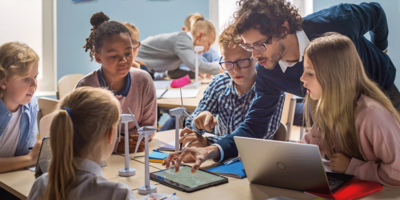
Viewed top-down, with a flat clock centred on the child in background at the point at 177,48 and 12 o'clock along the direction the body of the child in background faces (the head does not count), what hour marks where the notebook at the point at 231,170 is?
The notebook is roughly at 3 o'clock from the child in background.

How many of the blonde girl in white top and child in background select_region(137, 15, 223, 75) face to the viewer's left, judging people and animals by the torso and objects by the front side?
0

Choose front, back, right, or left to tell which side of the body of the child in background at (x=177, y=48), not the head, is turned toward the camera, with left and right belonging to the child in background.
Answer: right

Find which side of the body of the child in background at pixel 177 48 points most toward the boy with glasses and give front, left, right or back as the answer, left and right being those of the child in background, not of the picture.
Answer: right

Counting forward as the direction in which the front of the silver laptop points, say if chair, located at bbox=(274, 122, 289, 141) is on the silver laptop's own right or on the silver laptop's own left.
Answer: on the silver laptop's own left

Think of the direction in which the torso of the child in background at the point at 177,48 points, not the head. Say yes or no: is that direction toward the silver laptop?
no

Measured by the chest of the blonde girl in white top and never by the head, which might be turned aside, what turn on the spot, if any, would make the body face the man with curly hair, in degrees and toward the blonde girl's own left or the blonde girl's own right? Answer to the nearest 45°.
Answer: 0° — they already face them

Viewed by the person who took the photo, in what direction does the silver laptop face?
facing away from the viewer and to the right of the viewer
